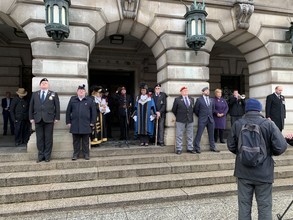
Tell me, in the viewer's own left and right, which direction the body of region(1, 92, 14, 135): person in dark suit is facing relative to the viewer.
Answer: facing the viewer and to the right of the viewer

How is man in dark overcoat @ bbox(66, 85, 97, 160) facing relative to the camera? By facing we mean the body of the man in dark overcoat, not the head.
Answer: toward the camera

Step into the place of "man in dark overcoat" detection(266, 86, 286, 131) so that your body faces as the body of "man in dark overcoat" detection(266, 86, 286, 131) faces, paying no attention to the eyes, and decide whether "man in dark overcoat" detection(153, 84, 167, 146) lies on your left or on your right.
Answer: on your right

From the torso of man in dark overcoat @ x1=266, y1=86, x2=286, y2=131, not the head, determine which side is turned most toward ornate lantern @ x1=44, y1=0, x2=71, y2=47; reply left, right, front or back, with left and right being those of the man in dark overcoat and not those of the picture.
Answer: right

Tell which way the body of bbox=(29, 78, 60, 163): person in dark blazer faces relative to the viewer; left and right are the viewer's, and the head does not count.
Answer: facing the viewer

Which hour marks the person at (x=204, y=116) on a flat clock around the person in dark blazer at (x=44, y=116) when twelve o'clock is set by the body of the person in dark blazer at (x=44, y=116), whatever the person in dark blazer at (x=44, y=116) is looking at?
the person at (x=204, y=116) is roughly at 9 o'clock from the person in dark blazer at (x=44, y=116).

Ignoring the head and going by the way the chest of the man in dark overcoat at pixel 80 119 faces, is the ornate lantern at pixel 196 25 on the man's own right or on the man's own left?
on the man's own left

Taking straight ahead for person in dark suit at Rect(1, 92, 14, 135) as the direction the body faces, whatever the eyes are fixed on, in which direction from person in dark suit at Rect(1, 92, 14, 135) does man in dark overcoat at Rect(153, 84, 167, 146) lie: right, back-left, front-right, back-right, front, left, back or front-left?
front

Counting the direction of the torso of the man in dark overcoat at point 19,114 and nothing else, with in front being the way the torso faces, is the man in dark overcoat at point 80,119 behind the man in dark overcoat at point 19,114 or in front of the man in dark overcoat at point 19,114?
in front
